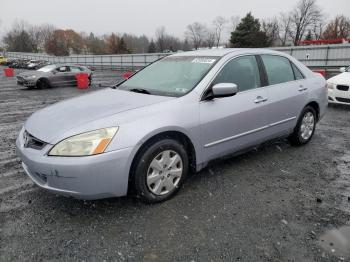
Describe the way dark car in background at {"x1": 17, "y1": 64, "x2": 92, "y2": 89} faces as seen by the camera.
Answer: facing the viewer and to the left of the viewer

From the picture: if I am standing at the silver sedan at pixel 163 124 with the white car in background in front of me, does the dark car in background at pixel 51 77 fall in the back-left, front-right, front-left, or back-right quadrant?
front-left

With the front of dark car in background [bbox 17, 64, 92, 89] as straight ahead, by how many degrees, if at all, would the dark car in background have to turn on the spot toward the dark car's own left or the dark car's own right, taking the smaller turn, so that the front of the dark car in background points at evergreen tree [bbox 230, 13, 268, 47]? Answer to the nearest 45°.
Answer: approximately 180°

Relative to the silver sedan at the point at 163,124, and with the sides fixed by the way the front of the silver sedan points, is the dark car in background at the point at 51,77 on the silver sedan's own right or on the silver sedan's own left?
on the silver sedan's own right

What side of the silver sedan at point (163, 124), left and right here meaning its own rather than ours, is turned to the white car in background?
back

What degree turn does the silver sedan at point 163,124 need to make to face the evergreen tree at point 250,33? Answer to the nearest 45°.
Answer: approximately 135° to its right

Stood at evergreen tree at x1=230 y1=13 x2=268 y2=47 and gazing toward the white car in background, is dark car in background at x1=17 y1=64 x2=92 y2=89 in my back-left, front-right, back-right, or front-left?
front-right

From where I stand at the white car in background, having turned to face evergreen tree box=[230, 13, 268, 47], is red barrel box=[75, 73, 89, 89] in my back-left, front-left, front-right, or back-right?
front-left

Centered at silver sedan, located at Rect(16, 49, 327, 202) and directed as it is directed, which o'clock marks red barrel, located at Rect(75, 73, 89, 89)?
The red barrel is roughly at 4 o'clock from the silver sedan.
